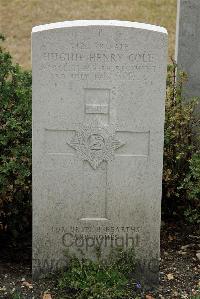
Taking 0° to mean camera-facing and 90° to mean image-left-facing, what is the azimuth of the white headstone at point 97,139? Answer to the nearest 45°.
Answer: approximately 0°

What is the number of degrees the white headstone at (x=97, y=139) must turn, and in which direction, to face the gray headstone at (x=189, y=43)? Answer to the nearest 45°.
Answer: approximately 135° to its left
